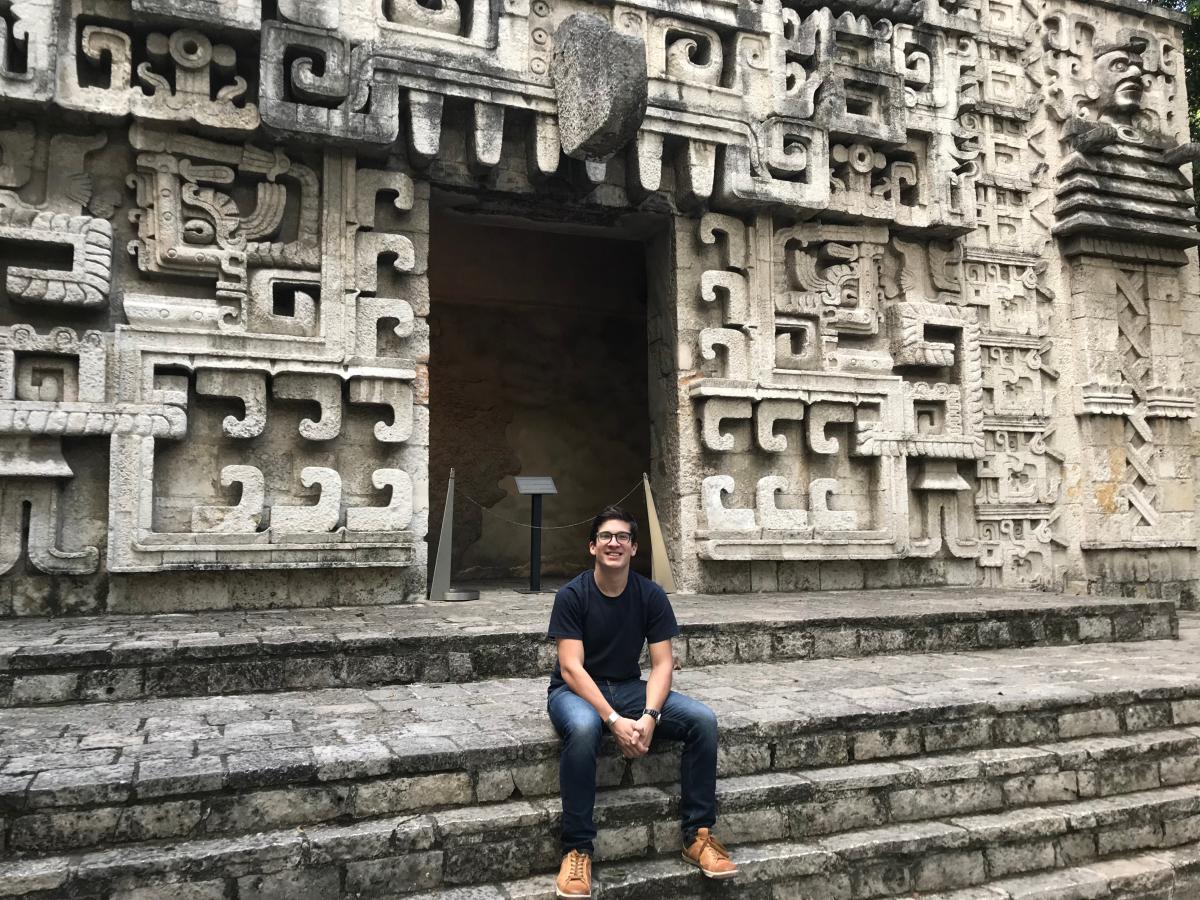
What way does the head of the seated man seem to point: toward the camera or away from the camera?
toward the camera

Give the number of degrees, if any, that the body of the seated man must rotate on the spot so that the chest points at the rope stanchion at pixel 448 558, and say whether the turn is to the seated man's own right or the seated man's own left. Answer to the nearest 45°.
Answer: approximately 180°

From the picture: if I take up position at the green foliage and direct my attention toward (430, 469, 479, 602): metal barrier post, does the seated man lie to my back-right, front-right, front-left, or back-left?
front-left

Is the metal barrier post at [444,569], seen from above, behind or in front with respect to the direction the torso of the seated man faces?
behind

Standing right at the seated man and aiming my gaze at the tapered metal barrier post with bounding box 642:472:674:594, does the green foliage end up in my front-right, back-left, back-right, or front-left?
front-right

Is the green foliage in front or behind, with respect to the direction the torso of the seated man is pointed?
behind

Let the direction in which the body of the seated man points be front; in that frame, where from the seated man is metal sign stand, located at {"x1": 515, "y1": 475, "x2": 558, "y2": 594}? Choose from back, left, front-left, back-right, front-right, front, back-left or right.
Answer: back

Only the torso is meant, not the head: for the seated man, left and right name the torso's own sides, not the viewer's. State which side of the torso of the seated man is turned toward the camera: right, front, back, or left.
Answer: front

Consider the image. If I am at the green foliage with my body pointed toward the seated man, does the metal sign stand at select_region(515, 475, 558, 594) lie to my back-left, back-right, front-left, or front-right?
front-right
